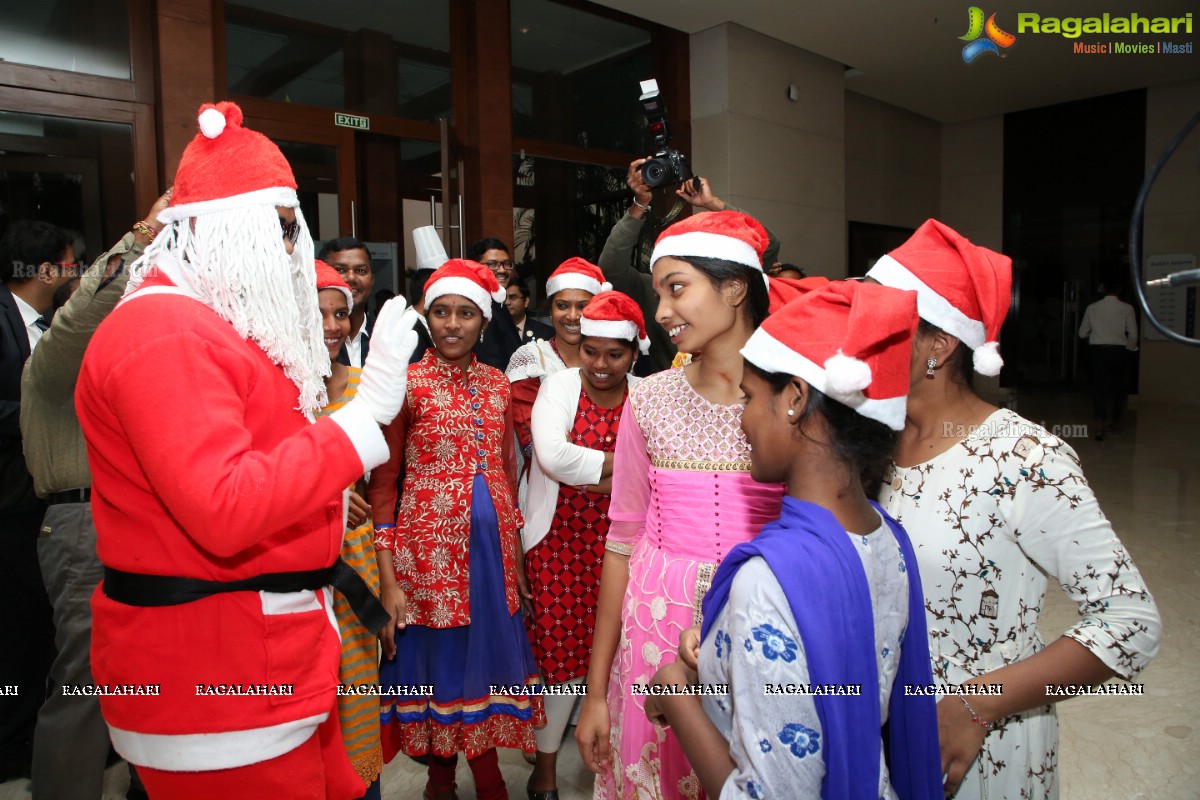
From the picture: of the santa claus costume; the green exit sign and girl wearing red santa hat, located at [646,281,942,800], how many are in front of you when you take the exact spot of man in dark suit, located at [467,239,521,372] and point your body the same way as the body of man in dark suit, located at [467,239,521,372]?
2

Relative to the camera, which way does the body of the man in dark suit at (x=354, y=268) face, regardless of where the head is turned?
toward the camera

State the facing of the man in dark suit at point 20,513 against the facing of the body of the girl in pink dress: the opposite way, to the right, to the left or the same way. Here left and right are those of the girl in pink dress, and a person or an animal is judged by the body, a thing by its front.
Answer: the opposite way

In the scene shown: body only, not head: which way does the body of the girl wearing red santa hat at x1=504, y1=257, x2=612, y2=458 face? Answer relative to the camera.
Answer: toward the camera

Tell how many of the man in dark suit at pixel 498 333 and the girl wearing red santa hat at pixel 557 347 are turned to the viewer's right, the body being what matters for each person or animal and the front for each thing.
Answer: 0

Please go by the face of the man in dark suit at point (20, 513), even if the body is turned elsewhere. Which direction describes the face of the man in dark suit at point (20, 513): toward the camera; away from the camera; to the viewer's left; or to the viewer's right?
to the viewer's right

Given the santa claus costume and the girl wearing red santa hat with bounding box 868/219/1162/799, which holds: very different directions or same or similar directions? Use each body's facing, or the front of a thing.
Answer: very different directions

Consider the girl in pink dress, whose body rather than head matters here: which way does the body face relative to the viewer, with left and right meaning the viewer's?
facing the viewer and to the left of the viewer

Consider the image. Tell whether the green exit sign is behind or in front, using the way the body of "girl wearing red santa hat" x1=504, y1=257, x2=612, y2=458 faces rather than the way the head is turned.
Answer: behind

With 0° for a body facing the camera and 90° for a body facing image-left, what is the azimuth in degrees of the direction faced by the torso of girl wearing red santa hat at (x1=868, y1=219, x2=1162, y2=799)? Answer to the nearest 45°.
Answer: approximately 45°

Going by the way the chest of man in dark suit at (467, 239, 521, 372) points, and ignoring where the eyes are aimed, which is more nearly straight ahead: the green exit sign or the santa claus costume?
the santa claus costume

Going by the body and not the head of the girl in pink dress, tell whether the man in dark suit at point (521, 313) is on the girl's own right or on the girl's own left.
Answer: on the girl's own right

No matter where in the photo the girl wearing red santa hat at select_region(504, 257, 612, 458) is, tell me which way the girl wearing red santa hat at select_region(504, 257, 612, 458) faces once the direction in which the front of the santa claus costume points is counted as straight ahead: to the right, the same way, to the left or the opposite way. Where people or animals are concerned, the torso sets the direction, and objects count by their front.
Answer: to the right

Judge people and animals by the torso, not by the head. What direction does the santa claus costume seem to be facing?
to the viewer's right

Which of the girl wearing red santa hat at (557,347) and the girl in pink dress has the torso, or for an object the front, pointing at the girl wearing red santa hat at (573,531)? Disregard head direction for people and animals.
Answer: the girl wearing red santa hat at (557,347)

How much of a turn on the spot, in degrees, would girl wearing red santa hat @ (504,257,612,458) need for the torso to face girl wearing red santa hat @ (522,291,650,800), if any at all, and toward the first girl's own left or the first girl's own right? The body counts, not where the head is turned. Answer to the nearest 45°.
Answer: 0° — they already face them
